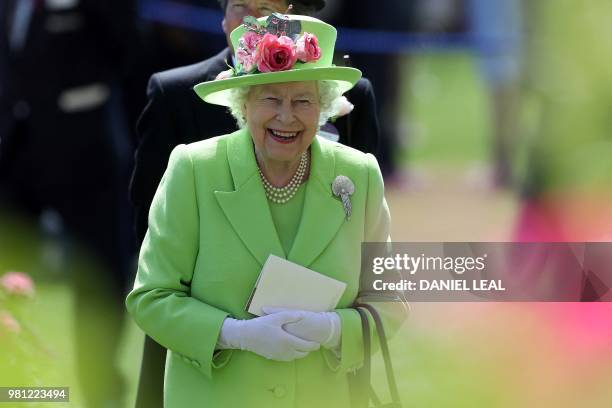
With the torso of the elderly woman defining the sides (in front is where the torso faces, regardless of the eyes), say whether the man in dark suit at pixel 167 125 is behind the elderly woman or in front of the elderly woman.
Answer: behind

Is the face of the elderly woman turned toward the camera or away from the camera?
toward the camera

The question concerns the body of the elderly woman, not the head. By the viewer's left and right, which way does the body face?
facing the viewer

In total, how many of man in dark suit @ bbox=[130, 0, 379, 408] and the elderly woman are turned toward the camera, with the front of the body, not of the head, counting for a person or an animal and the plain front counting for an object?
2

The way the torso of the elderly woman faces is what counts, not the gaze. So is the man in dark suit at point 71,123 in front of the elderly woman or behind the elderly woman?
behind

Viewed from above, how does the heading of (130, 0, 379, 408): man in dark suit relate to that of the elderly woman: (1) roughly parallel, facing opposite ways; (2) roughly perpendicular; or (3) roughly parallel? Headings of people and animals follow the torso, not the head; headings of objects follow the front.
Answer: roughly parallel

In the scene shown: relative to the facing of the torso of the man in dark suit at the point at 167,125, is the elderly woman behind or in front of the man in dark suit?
in front

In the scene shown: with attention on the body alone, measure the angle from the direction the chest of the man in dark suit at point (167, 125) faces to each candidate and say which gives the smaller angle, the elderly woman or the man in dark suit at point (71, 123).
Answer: the elderly woman
